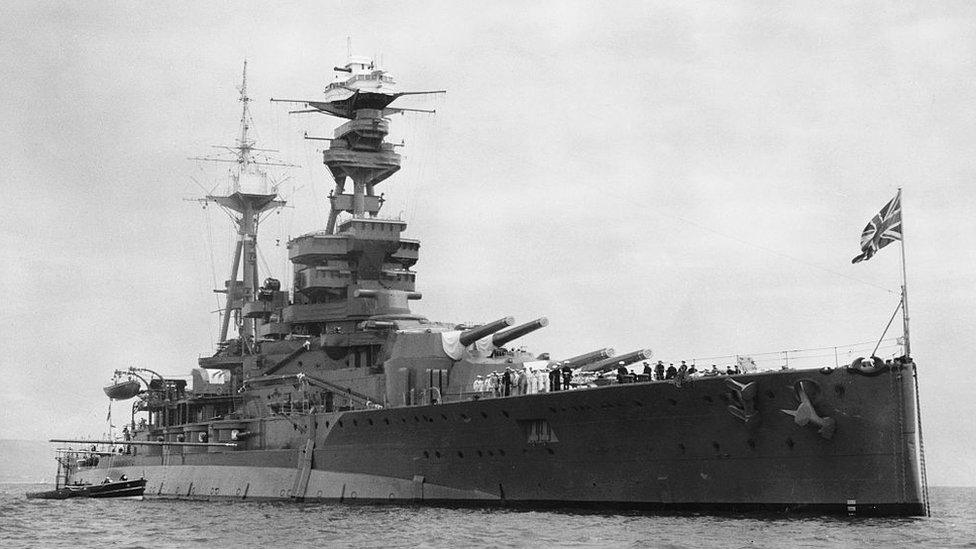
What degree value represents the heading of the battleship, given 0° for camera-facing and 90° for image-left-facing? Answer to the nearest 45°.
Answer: approximately 315°

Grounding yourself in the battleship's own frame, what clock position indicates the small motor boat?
The small motor boat is roughly at 6 o'clock from the battleship.
